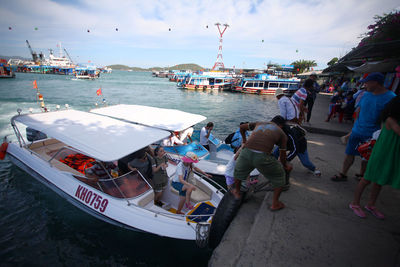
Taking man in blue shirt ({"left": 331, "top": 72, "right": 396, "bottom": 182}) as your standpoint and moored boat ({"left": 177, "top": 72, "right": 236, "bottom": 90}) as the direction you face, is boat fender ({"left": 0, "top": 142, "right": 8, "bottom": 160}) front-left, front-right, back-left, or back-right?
front-left

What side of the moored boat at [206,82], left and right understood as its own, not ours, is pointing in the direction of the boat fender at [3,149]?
left

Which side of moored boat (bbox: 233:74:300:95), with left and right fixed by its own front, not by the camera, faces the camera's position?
left

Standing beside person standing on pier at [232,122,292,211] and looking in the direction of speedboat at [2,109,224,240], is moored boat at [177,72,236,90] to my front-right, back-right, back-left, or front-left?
front-right

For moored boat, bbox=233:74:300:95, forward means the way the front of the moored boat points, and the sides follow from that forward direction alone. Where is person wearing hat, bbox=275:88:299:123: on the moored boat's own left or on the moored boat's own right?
on the moored boat's own left

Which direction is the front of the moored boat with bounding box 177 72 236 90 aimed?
to the viewer's left

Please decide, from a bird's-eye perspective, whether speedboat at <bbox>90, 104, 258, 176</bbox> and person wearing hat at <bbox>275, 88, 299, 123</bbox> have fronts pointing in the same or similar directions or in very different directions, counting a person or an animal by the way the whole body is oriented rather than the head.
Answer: very different directions

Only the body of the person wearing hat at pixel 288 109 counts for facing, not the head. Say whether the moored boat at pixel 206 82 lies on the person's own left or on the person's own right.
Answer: on the person's own right
